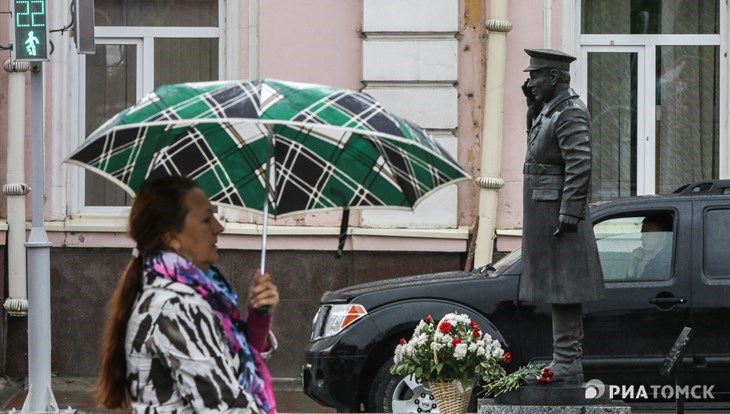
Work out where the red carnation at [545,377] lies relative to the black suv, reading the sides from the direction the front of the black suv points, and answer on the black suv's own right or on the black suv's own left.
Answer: on the black suv's own left

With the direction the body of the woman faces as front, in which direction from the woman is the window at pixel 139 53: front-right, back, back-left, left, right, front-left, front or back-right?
left

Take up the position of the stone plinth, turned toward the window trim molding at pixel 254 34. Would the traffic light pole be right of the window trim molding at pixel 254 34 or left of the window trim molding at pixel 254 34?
left

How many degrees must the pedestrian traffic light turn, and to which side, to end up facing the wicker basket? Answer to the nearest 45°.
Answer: approximately 45° to its left

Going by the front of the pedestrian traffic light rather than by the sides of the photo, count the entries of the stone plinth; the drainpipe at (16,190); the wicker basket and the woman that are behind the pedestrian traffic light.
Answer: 1

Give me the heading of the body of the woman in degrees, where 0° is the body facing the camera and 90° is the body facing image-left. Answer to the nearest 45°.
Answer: approximately 270°

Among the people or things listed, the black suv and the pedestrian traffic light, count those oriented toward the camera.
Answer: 1

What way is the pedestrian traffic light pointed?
toward the camera

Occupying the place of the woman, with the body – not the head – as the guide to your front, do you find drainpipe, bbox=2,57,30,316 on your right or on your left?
on your left

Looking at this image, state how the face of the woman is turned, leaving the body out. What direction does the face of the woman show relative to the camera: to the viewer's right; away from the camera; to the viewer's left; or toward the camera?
to the viewer's right

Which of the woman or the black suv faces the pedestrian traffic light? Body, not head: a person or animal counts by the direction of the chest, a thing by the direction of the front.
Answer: the black suv

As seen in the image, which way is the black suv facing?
to the viewer's left
